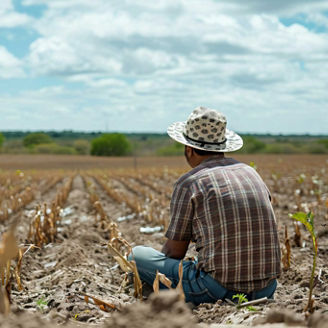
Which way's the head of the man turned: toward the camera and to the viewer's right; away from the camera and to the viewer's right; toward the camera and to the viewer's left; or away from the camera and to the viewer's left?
away from the camera and to the viewer's left

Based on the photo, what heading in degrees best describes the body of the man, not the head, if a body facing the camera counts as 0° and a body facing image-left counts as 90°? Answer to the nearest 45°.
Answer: approximately 135°
